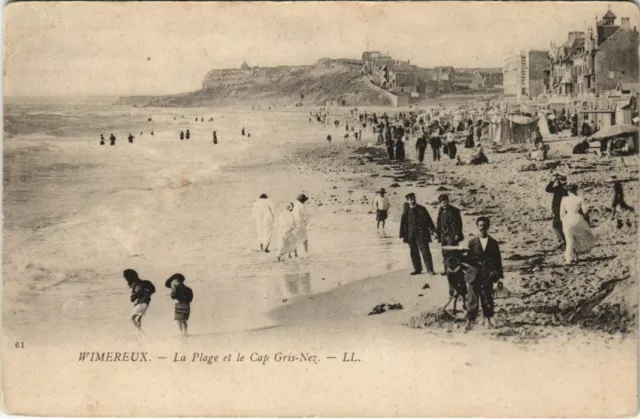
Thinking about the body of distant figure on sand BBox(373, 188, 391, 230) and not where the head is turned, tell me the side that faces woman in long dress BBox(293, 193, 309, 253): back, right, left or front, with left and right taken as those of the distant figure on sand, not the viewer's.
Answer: right

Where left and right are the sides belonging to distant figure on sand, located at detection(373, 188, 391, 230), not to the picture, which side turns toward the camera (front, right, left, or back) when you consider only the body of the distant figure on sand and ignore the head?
front

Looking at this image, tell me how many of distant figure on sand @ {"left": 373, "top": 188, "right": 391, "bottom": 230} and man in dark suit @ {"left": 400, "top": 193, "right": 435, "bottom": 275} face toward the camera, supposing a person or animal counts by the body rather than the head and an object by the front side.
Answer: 2

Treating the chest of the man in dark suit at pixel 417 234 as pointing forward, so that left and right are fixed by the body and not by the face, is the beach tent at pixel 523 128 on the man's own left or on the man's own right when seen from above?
on the man's own left

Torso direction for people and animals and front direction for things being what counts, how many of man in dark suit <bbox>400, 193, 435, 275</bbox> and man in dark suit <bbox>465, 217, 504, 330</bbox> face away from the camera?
0

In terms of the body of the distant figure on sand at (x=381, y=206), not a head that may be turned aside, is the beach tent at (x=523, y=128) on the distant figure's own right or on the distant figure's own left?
on the distant figure's own left

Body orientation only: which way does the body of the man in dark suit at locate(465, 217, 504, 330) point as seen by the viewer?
toward the camera

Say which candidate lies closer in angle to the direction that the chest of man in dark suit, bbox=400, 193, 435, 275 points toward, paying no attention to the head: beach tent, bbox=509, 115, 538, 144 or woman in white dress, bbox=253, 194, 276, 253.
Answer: the woman in white dress
